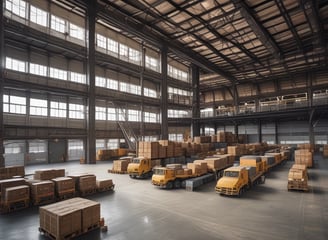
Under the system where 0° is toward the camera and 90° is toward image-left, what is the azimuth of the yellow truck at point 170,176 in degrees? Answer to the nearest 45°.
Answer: approximately 45°

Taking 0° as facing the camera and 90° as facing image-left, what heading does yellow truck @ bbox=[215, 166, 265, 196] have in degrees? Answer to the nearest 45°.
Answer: approximately 45°

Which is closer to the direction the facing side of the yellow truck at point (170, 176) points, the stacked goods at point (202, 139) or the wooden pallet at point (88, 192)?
the wooden pallet

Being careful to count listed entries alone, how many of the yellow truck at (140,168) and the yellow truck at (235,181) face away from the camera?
0

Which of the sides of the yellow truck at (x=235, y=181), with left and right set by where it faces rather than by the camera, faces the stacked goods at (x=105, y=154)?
right

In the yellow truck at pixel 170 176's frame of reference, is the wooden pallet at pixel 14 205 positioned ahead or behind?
ahead

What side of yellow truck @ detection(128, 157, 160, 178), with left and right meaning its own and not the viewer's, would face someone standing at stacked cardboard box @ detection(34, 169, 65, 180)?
front

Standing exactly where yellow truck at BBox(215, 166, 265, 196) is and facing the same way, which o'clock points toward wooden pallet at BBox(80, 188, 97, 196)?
The wooden pallet is roughly at 1 o'clock from the yellow truck.

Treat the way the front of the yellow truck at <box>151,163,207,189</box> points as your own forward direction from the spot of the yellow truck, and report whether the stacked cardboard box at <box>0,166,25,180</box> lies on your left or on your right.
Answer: on your right

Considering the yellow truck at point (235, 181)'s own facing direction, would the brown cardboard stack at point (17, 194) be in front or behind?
in front

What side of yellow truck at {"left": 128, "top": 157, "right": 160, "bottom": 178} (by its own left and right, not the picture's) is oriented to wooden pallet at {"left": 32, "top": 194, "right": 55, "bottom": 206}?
front
